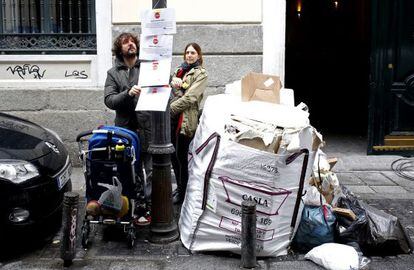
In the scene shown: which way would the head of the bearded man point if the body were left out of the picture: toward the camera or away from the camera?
toward the camera

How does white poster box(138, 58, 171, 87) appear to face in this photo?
toward the camera

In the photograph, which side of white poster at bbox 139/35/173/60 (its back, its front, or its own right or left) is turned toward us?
front

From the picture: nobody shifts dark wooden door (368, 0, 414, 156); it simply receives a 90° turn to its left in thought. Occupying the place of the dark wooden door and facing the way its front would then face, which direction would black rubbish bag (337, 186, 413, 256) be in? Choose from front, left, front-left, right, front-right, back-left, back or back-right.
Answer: right

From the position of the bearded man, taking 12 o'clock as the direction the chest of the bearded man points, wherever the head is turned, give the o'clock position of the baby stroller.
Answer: The baby stroller is roughly at 2 o'clock from the bearded man.

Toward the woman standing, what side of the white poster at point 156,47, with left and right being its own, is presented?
back

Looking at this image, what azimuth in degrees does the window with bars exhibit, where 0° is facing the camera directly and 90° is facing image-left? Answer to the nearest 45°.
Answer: approximately 0°

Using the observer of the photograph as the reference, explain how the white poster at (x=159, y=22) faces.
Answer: facing the viewer

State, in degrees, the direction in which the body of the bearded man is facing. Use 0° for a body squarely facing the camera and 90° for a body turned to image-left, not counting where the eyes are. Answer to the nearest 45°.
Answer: approximately 315°

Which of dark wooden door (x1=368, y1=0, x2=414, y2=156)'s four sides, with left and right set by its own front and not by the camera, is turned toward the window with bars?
right

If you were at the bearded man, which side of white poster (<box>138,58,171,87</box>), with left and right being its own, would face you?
back

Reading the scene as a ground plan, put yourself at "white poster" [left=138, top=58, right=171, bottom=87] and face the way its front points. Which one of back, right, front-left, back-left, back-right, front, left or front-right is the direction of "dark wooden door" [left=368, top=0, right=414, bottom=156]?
back-left
